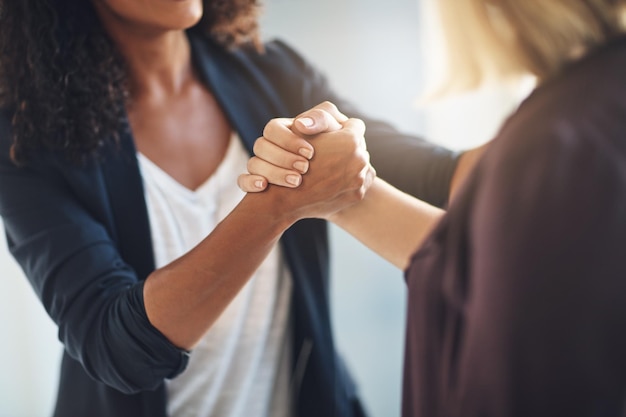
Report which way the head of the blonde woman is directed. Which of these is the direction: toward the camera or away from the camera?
away from the camera

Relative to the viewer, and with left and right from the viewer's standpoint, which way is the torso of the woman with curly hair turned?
facing the viewer and to the right of the viewer

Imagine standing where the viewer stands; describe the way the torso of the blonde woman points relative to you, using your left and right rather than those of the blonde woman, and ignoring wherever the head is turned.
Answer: facing away from the viewer and to the left of the viewer

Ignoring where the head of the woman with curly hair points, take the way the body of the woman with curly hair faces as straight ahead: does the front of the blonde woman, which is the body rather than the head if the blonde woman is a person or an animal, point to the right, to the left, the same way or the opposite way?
the opposite way
